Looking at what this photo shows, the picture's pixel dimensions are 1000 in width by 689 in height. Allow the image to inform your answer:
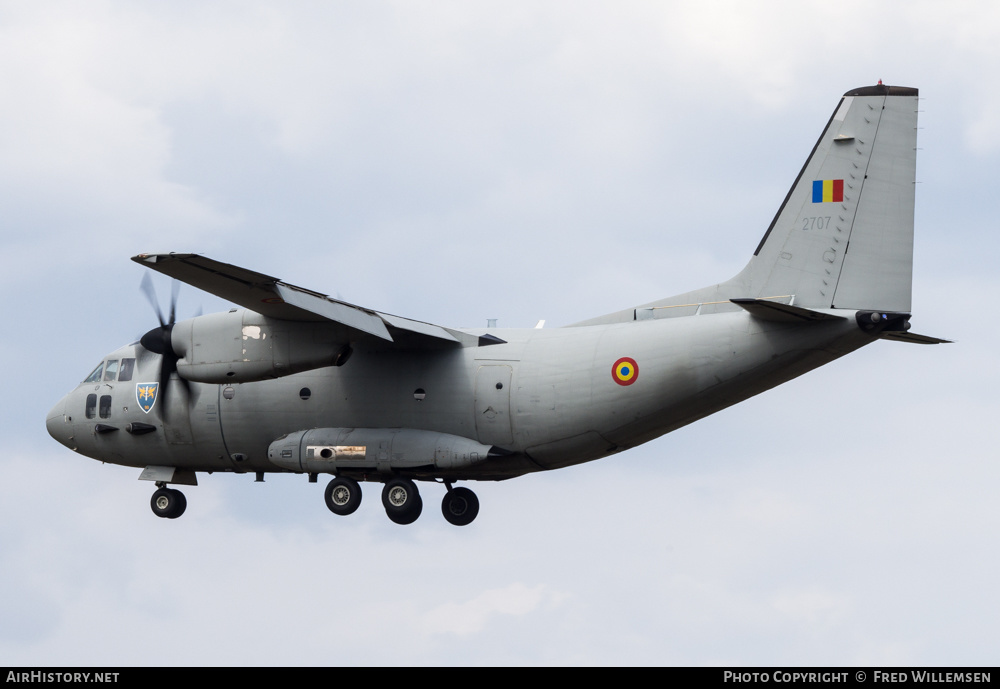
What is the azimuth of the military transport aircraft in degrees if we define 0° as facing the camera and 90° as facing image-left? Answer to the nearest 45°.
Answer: approximately 90°
